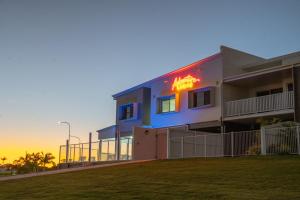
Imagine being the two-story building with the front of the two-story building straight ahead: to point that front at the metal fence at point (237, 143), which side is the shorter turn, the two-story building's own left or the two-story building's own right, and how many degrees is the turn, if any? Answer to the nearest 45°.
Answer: approximately 45° to the two-story building's own left

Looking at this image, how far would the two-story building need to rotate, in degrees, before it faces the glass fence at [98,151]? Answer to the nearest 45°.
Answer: approximately 45° to its right
